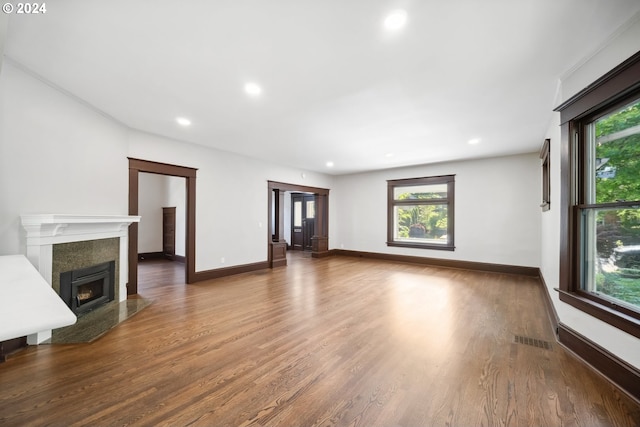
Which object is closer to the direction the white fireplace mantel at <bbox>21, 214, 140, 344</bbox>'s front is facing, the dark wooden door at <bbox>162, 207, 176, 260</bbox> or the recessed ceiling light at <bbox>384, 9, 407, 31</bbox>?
the recessed ceiling light

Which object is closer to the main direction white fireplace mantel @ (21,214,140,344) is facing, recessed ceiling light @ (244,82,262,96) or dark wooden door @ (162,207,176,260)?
the recessed ceiling light

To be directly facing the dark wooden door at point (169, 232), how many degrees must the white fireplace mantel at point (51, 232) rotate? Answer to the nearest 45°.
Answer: approximately 90° to its left

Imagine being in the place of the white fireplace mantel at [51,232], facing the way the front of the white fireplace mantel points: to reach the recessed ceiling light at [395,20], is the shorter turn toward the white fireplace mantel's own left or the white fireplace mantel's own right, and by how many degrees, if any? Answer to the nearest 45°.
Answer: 0° — it already faces it

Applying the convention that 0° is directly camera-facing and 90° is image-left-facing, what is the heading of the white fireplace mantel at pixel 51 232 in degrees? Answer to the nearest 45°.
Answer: approximately 315°
